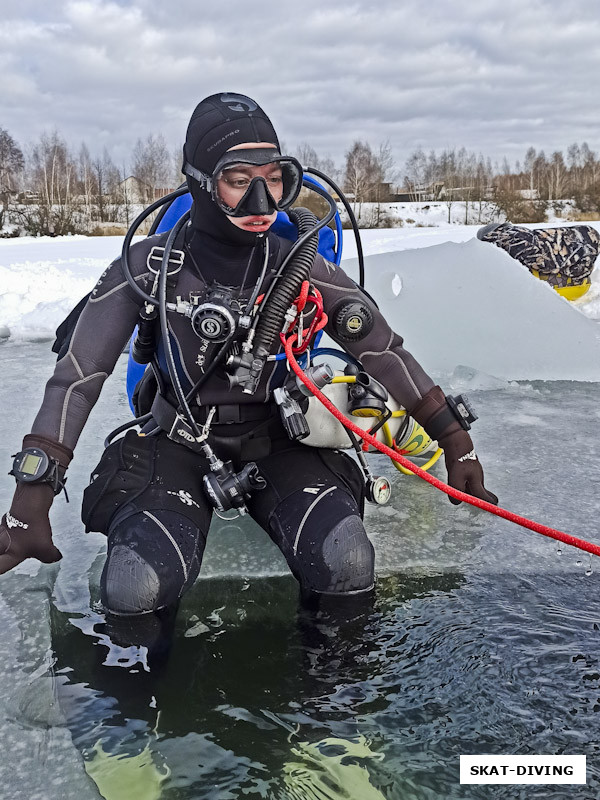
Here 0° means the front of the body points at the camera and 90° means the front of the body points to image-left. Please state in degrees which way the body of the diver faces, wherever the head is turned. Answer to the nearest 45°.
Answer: approximately 0°

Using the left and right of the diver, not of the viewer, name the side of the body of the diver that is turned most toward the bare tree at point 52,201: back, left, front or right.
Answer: back

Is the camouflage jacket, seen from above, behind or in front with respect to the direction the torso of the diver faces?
behind

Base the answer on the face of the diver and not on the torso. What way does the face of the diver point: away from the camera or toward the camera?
toward the camera

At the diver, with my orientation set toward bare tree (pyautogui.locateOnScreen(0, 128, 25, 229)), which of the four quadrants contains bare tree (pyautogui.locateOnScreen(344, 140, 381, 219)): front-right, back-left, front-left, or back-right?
front-right

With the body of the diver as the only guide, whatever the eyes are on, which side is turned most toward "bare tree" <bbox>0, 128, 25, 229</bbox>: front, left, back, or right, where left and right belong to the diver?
back

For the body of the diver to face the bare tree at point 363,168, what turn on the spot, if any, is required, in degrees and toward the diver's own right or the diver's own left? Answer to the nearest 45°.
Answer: approximately 180°
